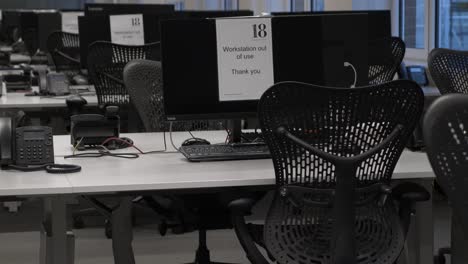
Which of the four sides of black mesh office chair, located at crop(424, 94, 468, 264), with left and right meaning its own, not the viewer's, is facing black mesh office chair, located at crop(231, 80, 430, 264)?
left

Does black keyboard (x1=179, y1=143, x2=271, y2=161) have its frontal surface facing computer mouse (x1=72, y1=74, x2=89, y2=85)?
no

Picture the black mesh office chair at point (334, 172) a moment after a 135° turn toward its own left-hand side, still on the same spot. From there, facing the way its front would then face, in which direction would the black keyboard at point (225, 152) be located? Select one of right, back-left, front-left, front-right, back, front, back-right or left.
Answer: right

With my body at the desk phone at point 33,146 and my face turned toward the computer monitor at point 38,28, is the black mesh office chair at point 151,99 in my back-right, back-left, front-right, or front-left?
front-right

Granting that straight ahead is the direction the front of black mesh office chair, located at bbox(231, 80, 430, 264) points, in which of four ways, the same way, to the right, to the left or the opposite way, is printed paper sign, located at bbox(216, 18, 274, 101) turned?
the opposite way

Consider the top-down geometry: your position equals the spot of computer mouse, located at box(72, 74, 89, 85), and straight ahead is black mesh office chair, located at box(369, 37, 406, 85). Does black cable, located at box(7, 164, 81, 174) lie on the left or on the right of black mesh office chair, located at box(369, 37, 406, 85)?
right

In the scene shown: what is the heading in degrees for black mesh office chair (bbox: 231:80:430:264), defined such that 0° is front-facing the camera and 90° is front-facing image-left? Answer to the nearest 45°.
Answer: approximately 180°

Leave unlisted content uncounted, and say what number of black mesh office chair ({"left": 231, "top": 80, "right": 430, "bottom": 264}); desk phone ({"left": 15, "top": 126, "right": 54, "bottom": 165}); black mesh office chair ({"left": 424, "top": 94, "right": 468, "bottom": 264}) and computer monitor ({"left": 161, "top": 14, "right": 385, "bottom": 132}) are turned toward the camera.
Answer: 2

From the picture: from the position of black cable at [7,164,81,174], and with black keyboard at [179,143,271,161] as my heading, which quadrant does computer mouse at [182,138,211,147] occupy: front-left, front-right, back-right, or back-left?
front-left

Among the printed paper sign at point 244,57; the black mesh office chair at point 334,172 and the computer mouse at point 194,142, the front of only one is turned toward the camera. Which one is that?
the printed paper sign

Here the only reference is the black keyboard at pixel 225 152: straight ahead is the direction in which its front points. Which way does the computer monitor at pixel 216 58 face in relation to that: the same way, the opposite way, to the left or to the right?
the same way

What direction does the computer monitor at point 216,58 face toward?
toward the camera

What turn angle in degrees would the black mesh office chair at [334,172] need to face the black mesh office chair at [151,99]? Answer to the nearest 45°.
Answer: approximately 45° to its left
